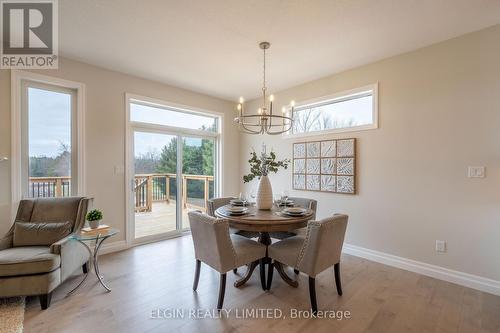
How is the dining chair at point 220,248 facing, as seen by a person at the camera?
facing away from the viewer and to the right of the viewer

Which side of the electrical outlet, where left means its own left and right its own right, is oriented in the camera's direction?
front

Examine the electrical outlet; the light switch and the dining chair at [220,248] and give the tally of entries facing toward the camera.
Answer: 2

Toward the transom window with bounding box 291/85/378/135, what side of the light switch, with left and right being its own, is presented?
right

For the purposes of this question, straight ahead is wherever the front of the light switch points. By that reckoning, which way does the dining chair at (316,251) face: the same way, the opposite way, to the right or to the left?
to the right

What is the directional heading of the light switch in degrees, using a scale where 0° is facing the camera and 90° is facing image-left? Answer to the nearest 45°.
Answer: approximately 0°

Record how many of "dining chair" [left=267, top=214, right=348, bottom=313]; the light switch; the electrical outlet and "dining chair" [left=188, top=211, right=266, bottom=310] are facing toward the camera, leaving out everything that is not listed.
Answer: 2

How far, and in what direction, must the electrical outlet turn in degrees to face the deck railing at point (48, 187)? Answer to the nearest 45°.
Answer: approximately 45° to its right

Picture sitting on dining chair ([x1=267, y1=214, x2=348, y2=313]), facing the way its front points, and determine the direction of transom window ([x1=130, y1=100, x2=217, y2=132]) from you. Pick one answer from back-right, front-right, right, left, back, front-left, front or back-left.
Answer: front

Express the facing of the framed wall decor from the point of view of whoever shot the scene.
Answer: facing the viewer and to the left of the viewer

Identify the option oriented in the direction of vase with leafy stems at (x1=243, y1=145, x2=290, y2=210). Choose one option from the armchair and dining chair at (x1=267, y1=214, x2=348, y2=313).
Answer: the dining chair

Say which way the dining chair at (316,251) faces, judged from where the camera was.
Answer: facing away from the viewer and to the left of the viewer

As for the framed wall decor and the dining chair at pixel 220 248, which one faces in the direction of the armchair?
the framed wall decor

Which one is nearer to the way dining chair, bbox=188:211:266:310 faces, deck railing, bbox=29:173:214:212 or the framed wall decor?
the framed wall decor

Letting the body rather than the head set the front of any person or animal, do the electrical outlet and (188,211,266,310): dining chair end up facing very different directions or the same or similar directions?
very different directions

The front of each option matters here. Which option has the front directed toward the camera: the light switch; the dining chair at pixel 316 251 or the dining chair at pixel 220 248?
the light switch
